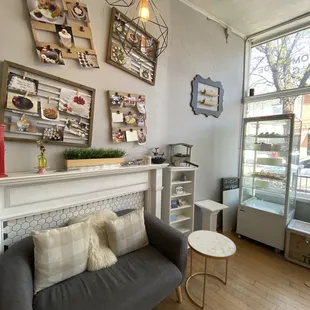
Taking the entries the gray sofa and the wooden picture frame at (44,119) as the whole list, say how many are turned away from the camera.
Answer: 0

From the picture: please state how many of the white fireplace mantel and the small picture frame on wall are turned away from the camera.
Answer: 0

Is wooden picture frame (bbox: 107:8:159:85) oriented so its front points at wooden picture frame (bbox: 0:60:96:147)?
no

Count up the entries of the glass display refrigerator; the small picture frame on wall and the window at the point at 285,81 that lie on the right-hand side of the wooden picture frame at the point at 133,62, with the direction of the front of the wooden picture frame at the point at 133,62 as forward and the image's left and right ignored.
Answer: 0

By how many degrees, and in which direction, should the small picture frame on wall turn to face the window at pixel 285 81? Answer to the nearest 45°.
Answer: approximately 90° to its left

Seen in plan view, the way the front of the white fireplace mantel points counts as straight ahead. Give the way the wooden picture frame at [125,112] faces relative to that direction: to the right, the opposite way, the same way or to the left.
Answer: the same way

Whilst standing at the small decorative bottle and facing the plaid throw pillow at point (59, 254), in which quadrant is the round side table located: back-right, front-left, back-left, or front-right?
front-left

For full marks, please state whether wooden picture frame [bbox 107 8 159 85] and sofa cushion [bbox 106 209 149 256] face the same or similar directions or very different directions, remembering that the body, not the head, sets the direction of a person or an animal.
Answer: same or similar directions

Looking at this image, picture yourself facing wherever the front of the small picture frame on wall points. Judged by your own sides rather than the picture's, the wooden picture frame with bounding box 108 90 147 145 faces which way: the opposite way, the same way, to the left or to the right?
the same way

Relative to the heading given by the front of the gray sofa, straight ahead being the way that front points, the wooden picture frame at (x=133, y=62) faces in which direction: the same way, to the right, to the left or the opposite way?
the same way

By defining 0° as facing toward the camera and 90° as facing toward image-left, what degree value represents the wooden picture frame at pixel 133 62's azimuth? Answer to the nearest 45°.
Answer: approximately 315°

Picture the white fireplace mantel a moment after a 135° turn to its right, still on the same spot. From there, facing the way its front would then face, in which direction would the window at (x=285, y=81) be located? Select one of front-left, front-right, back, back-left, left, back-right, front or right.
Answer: back

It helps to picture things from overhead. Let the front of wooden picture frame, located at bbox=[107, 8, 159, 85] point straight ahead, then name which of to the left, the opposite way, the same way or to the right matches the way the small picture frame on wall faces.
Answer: the same way

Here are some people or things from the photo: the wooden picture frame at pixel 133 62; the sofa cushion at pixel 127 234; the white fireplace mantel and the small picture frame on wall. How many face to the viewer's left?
0

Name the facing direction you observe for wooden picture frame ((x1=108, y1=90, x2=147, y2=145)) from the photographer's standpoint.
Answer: facing the viewer and to the right of the viewer

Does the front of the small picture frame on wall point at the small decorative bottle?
no

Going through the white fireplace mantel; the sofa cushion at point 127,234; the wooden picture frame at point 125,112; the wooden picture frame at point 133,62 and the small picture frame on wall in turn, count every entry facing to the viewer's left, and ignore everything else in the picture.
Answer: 0

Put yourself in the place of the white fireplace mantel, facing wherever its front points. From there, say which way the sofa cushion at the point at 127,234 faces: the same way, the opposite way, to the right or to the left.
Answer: the same way

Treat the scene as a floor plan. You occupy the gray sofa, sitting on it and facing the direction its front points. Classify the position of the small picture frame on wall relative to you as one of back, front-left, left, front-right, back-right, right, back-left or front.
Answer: left

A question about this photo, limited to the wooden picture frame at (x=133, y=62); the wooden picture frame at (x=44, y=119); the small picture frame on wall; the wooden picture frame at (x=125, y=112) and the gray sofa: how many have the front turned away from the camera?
0
